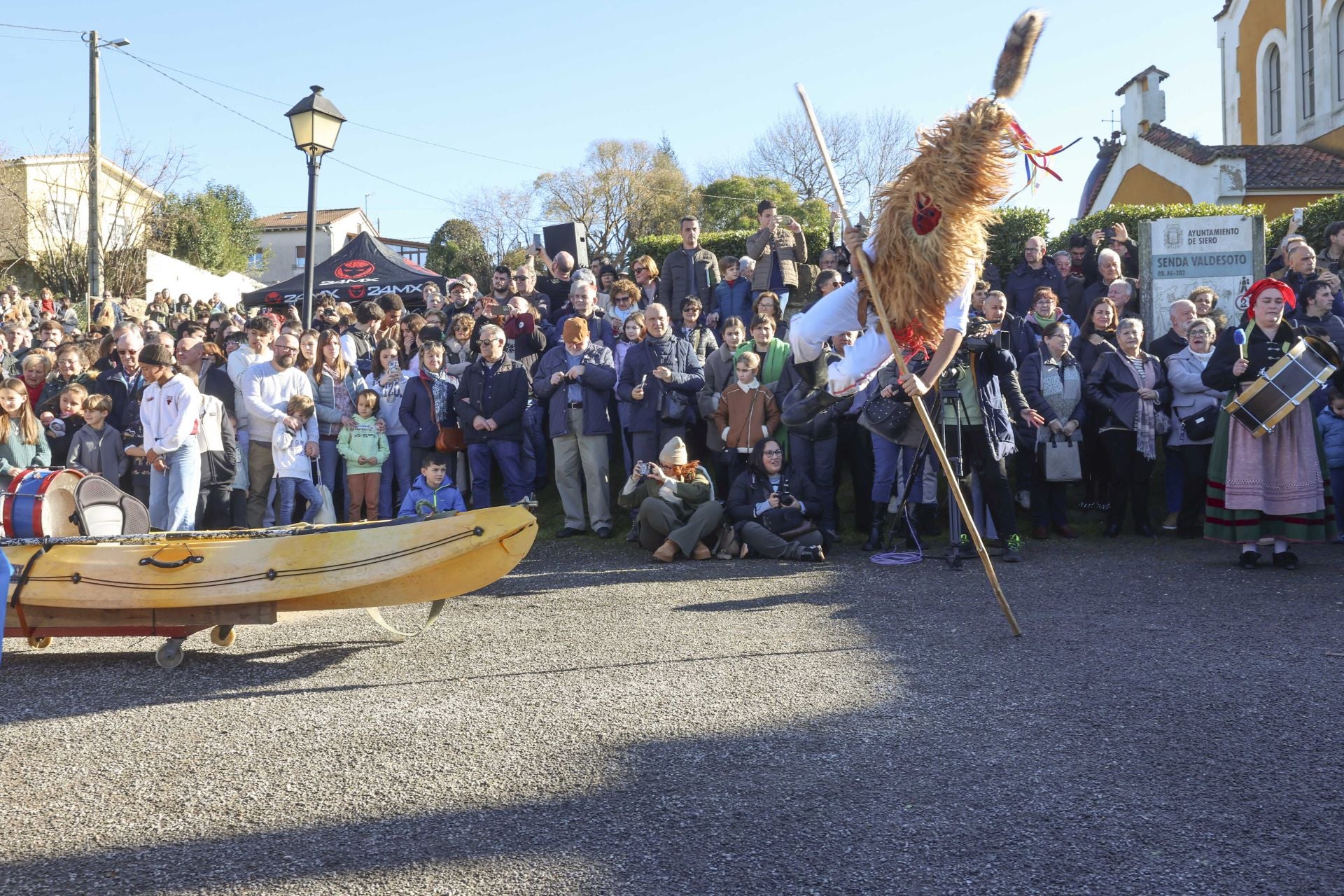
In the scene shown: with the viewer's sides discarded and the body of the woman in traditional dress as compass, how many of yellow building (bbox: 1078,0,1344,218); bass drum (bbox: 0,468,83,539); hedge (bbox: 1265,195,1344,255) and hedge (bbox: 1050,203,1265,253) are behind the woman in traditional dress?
3

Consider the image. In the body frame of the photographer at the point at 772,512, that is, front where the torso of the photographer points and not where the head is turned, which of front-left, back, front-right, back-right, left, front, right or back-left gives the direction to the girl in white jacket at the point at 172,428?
right

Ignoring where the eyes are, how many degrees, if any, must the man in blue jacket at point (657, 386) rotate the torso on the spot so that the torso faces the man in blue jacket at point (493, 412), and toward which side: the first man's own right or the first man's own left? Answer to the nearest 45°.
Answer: approximately 90° to the first man's own right

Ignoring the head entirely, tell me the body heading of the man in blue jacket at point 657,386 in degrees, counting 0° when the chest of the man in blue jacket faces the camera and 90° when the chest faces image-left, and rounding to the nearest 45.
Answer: approximately 0°

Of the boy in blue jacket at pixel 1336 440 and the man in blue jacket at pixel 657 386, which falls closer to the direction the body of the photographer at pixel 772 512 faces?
the boy in blue jacket

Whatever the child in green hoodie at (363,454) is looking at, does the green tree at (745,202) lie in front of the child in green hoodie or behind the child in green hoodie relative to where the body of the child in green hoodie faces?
behind

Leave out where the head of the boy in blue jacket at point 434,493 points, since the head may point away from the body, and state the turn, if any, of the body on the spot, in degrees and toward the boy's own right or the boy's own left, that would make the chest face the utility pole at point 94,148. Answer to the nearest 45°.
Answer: approximately 180°

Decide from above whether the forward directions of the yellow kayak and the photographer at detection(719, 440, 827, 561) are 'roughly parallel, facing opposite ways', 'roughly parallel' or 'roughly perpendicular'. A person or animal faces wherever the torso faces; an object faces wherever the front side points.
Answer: roughly perpendicular
